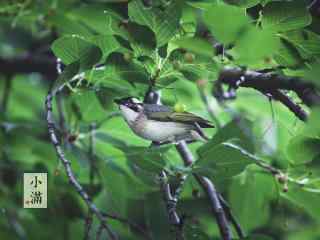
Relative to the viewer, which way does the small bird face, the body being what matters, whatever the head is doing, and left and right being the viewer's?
facing to the left of the viewer
